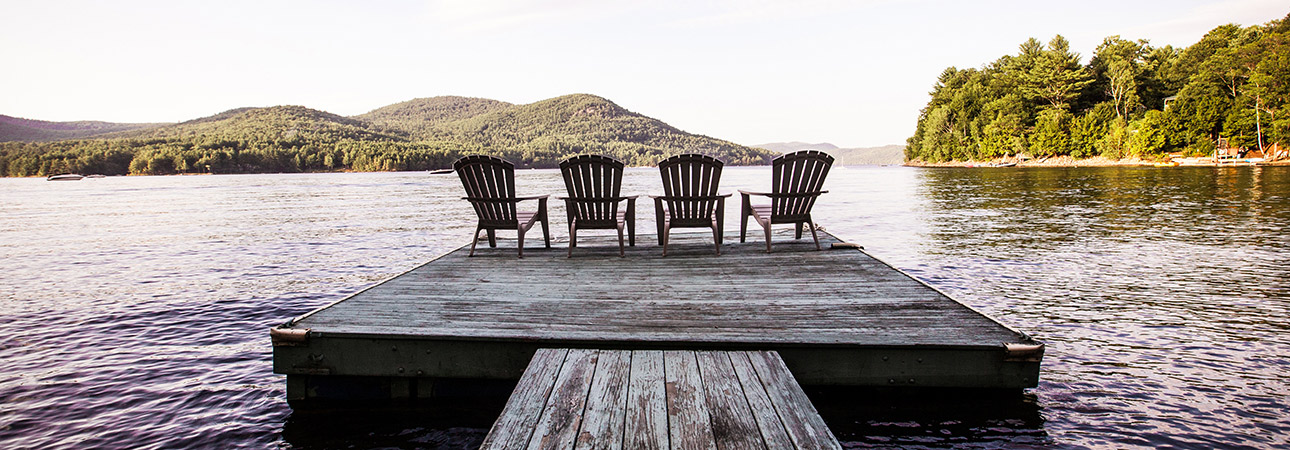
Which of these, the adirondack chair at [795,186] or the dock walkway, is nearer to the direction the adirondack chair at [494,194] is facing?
the adirondack chair

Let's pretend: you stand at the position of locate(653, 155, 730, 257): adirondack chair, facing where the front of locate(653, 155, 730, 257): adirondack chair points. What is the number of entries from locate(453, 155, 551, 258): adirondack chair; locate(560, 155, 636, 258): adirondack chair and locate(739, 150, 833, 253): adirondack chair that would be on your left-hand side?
2

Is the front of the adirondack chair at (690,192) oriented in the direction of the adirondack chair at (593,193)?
no

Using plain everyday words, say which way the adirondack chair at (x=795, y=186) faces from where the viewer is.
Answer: facing away from the viewer and to the left of the viewer

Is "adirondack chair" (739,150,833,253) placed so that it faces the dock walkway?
no

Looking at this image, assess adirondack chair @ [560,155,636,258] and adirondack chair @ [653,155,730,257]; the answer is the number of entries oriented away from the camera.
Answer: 2

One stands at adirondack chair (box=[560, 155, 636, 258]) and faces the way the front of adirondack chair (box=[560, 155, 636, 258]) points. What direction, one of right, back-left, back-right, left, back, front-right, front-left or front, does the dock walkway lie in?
back

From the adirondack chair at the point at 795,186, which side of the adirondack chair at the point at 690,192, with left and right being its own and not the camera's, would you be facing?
right

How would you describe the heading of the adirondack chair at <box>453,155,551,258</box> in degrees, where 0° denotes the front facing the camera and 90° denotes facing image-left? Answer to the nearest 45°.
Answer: approximately 225°

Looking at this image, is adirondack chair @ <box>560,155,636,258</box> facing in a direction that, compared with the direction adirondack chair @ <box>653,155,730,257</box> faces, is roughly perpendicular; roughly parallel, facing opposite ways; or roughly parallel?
roughly parallel

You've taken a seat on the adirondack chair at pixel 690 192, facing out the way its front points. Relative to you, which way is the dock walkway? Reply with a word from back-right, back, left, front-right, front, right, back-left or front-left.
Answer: back

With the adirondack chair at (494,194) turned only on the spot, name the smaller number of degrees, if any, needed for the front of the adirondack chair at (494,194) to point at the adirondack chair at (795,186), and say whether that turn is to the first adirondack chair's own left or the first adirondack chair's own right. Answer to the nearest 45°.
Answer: approximately 45° to the first adirondack chair's own right

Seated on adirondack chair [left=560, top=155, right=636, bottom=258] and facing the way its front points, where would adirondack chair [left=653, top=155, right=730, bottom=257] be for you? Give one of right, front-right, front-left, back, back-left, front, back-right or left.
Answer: right

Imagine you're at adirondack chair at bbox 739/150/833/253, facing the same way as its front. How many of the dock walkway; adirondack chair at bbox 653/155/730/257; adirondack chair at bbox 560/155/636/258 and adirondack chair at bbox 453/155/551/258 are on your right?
0

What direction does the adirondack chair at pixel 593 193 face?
away from the camera

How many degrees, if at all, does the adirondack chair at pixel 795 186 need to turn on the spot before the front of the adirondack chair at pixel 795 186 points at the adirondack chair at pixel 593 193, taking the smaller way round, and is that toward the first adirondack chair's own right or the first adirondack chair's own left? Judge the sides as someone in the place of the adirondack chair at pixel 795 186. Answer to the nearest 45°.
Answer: approximately 45° to the first adirondack chair's own left

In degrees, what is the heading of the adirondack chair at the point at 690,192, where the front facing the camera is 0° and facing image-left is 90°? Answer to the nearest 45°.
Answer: approximately 180°

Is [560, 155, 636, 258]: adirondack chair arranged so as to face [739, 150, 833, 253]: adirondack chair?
no
